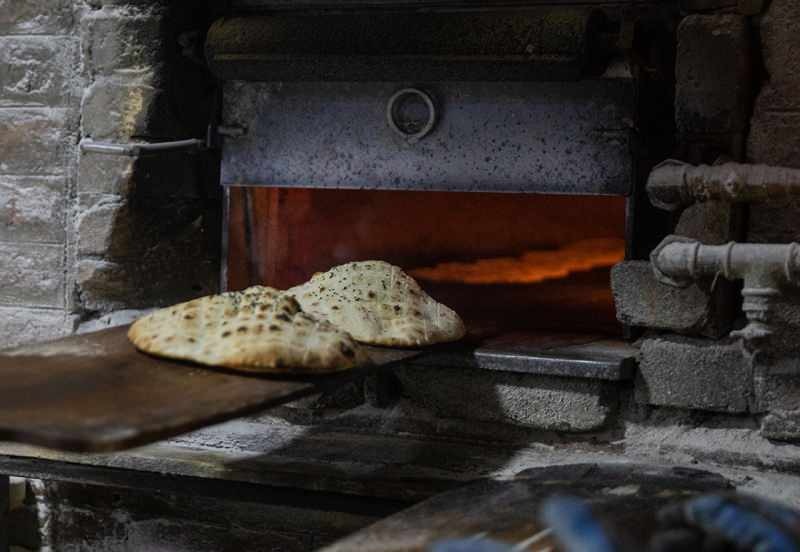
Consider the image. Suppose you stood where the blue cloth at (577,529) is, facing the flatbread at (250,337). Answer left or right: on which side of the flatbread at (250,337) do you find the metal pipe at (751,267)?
right

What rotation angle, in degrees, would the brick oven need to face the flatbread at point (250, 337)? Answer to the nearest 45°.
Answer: approximately 45° to its right

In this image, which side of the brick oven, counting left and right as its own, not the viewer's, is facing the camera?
front

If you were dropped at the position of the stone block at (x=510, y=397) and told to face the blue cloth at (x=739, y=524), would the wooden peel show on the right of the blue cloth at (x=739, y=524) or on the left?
right
